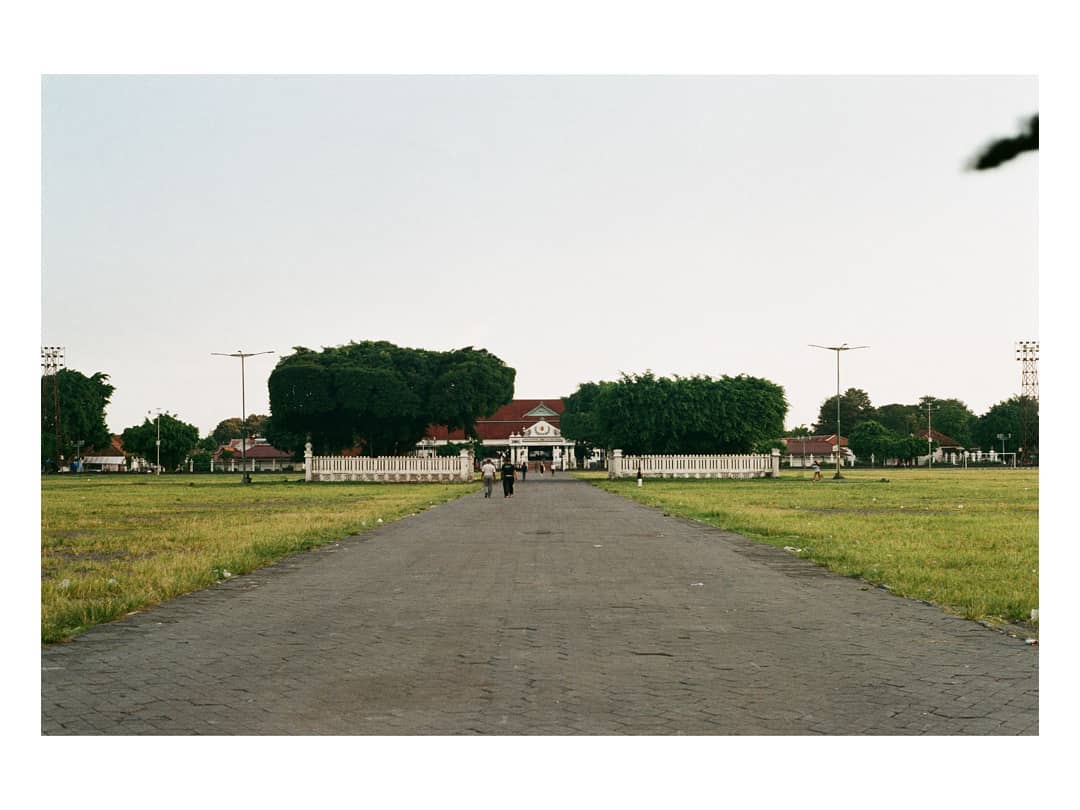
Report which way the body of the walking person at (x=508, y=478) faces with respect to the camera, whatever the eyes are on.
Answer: away from the camera
